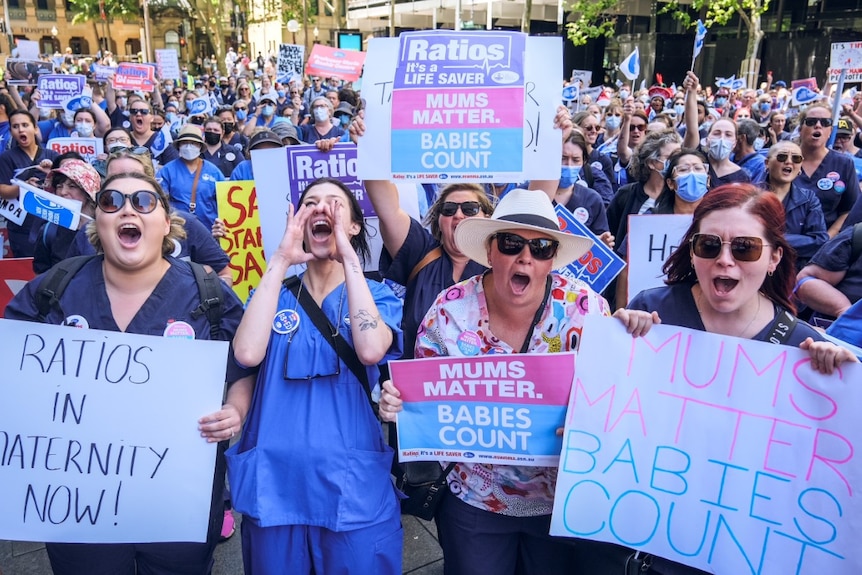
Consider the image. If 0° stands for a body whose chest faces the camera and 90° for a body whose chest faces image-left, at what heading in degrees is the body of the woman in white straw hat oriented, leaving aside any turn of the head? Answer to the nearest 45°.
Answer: approximately 0°
